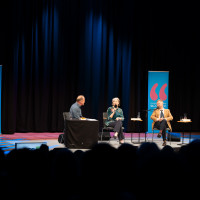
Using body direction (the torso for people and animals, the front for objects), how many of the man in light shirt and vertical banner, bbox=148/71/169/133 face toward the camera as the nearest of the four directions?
2

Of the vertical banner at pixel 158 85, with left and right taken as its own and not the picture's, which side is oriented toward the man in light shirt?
front

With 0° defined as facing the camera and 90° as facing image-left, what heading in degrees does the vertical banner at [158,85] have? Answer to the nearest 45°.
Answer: approximately 0°

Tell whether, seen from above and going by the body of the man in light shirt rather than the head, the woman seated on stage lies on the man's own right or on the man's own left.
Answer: on the man's own right

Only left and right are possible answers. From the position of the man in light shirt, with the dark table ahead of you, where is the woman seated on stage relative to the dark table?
right

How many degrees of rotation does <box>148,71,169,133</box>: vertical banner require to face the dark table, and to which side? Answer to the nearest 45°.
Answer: approximately 45° to its right

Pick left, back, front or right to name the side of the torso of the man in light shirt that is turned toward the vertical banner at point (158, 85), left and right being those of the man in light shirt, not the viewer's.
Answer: back
